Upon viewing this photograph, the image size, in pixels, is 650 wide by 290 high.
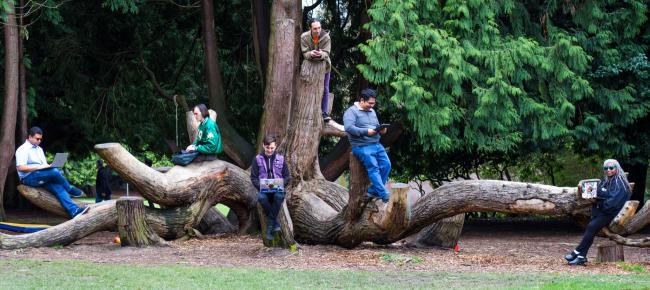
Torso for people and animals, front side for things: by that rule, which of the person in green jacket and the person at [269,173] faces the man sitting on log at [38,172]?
the person in green jacket

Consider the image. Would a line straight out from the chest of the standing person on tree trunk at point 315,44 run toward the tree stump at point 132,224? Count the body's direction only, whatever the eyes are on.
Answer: no

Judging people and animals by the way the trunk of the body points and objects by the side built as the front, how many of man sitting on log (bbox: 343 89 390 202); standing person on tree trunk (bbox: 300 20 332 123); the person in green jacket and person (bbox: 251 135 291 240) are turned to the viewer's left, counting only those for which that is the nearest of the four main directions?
1

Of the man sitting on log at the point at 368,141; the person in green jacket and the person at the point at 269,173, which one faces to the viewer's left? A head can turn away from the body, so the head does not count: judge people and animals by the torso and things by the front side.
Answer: the person in green jacket

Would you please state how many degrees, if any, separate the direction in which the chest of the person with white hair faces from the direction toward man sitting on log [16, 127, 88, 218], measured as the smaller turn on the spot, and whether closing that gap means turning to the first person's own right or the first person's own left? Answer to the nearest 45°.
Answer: approximately 45° to the first person's own right

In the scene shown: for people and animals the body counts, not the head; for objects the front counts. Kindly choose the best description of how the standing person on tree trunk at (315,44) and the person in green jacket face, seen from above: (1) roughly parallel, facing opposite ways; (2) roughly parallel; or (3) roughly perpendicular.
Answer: roughly perpendicular

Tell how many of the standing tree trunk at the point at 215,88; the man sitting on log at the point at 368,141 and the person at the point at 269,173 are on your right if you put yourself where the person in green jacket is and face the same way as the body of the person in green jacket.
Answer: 1

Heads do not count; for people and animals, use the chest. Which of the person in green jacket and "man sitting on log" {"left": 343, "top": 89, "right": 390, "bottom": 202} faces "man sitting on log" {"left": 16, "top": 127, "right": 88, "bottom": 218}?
the person in green jacket

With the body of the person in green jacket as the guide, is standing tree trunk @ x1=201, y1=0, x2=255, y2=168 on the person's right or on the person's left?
on the person's right

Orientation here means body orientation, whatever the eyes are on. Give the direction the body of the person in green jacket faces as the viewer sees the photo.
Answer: to the viewer's left

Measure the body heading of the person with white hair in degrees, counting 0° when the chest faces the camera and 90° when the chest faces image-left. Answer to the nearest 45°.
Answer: approximately 45°

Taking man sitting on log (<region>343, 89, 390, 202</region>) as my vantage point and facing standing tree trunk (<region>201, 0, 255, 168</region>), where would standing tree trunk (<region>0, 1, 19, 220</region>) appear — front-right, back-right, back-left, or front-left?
front-left

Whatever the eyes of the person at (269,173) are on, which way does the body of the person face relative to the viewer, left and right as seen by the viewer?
facing the viewer

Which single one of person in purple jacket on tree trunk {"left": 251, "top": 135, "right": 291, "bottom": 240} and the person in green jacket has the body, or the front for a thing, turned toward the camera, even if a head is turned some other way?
the person in purple jacket on tree trunk

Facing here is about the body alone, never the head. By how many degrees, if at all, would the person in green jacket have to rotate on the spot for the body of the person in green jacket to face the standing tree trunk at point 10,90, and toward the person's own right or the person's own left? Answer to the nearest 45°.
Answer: approximately 45° to the person's own right

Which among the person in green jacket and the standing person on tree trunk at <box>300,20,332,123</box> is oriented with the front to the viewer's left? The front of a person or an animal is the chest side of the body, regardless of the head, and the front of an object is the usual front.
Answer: the person in green jacket

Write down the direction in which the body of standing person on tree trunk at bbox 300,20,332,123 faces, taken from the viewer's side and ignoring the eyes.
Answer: toward the camera

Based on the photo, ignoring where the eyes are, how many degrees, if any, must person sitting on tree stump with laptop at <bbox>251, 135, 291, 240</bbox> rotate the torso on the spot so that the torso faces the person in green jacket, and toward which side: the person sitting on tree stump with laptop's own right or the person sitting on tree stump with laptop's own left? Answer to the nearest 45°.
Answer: approximately 135° to the person sitting on tree stump with laptop's own right

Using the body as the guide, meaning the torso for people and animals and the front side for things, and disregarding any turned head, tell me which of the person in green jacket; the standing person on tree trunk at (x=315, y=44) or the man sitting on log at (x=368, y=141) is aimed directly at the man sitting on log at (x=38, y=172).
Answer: the person in green jacket
